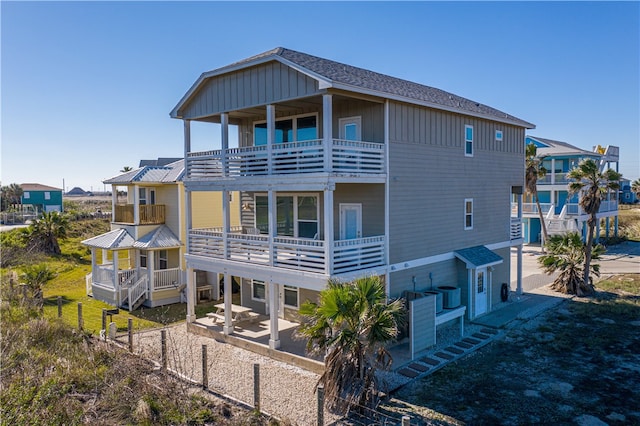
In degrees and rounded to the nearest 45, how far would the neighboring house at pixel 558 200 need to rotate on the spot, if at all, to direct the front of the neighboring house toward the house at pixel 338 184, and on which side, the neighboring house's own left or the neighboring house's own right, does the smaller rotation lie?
approximately 45° to the neighboring house's own left

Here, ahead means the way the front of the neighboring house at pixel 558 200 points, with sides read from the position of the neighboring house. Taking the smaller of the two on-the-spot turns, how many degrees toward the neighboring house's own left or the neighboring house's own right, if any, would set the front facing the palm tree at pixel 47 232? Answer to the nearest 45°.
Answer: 0° — it already faces it

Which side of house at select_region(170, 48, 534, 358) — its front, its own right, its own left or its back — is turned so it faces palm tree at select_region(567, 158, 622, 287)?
back

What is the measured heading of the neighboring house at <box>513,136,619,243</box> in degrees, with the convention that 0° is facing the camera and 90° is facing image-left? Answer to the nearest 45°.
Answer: approximately 45°

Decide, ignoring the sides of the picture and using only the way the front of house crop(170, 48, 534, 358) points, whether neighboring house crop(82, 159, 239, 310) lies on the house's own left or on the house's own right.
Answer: on the house's own right

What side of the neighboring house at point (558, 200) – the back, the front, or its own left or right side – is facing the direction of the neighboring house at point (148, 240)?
front

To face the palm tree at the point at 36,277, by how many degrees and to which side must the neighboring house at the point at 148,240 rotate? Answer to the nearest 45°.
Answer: approximately 45° to its right

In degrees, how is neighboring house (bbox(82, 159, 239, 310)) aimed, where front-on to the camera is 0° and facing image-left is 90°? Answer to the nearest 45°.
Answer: approximately 45°

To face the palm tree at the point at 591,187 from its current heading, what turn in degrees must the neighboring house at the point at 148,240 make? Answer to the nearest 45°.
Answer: approximately 135° to its left

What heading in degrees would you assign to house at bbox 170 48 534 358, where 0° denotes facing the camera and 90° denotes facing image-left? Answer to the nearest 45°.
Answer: approximately 45°

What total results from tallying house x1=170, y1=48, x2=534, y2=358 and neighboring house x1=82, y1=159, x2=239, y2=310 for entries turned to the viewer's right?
0

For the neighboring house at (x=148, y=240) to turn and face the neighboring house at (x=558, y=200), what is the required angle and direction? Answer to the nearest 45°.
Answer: approximately 135° to its left

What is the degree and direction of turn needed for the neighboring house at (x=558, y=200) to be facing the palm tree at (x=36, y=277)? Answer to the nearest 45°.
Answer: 0° — it already faces it

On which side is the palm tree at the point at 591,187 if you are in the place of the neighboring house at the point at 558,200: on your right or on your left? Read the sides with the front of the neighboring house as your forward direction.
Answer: on your left
